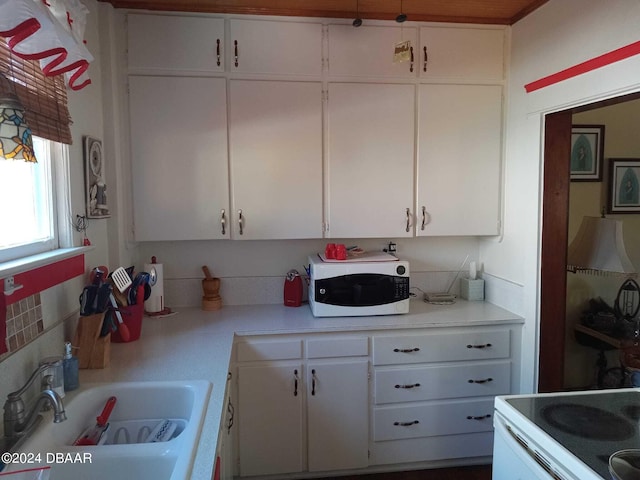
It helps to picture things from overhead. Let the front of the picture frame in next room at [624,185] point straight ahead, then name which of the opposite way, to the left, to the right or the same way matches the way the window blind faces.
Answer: to the left

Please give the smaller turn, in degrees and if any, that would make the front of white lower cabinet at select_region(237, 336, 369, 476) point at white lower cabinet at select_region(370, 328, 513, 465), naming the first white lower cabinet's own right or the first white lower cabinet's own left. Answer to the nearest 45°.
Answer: approximately 90° to the first white lower cabinet's own left

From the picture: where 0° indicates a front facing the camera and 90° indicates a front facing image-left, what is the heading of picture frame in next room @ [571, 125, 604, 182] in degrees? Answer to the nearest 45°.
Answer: approximately 0°

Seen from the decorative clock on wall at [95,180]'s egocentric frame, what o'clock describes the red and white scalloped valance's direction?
The red and white scalloped valance is roughly at 2 o'clock from the decorative clock on wall.

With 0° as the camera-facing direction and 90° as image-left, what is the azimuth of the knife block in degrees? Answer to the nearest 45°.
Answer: approximately 315°

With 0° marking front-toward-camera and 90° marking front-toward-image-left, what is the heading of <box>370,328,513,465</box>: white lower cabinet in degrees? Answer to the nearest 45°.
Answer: approximately 0°

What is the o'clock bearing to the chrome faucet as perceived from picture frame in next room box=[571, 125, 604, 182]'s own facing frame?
The chrome faucet is roughly at 1 o'clock from the picture frame in next room.

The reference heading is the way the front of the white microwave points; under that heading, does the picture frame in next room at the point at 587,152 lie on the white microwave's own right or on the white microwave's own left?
on the white microwave's own left

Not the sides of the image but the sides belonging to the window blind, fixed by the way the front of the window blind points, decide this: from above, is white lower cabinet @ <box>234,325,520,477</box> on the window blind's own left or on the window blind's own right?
on the window blind's own left

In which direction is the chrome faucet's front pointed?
to the viewer's right
